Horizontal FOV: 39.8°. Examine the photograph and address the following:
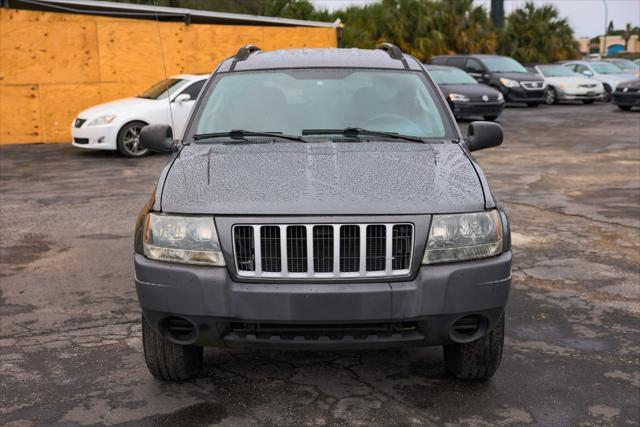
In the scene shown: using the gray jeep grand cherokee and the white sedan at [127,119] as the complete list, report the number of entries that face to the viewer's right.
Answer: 0

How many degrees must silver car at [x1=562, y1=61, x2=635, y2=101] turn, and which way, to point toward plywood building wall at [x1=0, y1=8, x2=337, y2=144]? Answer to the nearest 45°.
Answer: approximately 90° to its right

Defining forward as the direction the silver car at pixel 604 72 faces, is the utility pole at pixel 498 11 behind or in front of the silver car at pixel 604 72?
behind

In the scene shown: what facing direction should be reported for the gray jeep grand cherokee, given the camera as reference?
facing the viewer

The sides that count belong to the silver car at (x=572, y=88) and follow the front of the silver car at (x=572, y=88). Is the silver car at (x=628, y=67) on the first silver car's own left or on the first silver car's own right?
on the first silver car's own left

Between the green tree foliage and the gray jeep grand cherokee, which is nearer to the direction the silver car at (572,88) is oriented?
the gray jeep grand cherokee

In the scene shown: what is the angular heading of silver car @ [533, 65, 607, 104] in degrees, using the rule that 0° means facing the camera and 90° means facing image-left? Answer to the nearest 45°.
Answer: approximately 315°

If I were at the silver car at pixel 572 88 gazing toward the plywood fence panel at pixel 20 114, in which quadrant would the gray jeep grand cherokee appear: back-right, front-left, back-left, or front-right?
front-left

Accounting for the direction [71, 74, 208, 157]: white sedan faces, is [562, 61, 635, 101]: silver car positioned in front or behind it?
behind

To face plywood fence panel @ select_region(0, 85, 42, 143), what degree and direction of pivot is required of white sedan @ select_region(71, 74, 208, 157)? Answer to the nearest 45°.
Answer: approximately 90° to its right

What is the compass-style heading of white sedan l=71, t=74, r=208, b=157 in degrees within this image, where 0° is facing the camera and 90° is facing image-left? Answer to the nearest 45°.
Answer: approximately 45°

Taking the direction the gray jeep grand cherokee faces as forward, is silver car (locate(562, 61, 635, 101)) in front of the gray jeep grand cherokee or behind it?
behind

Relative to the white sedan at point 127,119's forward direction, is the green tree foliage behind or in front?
behind

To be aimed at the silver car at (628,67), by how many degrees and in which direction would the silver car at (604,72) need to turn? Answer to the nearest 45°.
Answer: approximately 135° to its left
